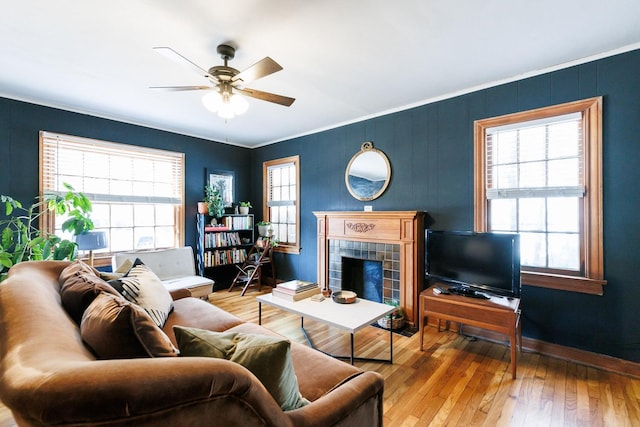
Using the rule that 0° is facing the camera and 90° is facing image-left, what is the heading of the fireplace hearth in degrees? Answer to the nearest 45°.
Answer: approximately 45°

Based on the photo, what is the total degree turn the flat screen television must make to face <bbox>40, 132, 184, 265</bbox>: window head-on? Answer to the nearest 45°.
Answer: approximately 45° to its right

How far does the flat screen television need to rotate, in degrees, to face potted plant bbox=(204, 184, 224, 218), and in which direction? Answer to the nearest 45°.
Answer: approximately 45° to its right

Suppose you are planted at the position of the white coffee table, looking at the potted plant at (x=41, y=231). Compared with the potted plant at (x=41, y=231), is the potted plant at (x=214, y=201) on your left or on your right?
right

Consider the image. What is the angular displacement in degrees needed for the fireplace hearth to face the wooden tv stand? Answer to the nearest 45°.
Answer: approximately 90° to its left

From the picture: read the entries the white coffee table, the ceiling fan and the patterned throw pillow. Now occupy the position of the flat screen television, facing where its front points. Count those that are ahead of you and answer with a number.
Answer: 3

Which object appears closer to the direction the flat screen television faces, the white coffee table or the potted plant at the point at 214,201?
the white coffee table
